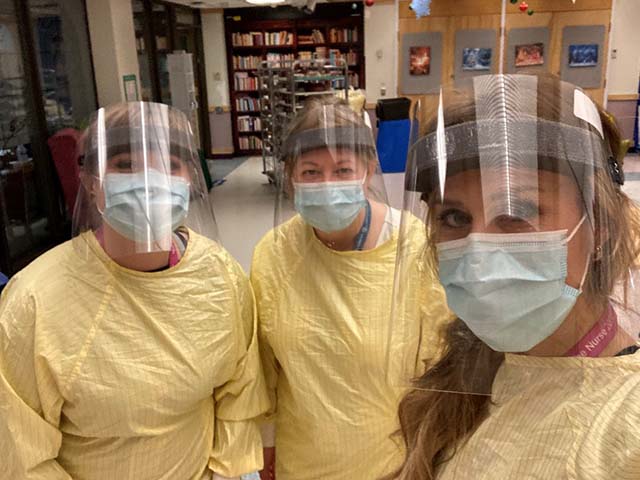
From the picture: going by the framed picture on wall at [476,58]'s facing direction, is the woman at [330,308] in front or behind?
in front

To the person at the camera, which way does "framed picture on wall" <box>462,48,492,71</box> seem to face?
facing the viewer

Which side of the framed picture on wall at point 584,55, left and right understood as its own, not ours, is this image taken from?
front

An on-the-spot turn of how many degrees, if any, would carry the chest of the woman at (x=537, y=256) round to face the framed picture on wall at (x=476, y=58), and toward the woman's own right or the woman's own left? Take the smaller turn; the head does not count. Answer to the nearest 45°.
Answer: approximately 135° to the woman's own right

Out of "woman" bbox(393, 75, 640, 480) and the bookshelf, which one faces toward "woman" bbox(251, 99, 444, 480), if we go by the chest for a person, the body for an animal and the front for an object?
the bookshelf

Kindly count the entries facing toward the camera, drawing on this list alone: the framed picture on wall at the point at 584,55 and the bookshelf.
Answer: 2

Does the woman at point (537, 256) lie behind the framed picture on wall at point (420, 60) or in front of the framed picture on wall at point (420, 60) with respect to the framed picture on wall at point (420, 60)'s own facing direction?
in front

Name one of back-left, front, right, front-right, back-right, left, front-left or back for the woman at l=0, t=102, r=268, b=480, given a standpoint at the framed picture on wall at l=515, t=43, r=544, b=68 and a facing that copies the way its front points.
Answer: front

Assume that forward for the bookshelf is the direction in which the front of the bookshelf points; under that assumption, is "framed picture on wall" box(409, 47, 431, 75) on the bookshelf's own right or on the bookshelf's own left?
on the bookshelf's own left

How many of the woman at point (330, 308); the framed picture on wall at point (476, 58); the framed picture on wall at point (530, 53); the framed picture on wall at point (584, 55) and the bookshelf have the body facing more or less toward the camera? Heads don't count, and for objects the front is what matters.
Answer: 5

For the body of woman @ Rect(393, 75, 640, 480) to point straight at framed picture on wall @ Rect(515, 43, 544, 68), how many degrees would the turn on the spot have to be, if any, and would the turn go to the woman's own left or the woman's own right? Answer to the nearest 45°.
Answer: approximately 135° to the woman's own right

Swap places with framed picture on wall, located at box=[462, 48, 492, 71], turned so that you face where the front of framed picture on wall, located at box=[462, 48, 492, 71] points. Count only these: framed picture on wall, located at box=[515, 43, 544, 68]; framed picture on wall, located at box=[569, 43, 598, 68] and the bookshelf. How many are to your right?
1

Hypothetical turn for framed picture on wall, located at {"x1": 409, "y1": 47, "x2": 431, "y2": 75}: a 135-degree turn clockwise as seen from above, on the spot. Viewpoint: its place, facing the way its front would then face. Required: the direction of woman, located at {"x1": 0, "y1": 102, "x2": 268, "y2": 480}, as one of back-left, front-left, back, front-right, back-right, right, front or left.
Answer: back-left

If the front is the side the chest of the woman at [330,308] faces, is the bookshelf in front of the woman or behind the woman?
behind

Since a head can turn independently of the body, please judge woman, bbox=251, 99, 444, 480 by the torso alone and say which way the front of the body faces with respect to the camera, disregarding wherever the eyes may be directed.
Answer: toward the camera

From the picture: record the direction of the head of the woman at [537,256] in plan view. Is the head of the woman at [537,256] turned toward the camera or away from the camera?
toward the camera
